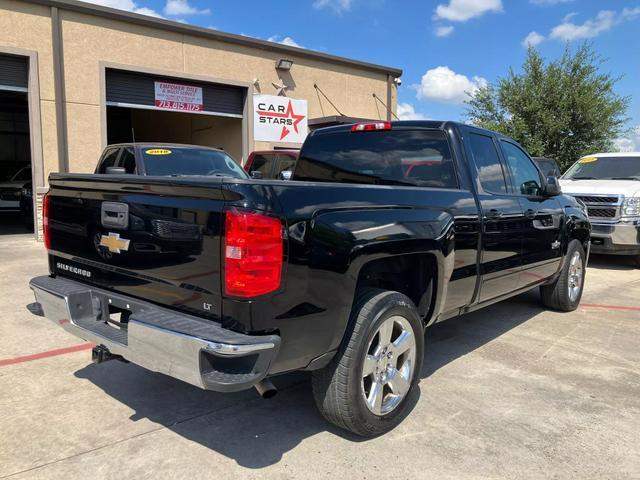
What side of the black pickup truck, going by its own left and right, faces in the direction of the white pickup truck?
front

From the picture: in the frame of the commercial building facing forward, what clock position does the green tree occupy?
The green tree is roughly at 10 o'clock from the commercial building.

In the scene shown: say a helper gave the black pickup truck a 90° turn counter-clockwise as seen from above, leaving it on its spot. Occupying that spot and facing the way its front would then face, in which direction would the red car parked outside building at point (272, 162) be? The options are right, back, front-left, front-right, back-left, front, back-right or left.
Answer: front-right

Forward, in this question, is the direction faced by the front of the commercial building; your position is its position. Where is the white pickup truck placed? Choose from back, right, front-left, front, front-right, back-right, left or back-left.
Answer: front

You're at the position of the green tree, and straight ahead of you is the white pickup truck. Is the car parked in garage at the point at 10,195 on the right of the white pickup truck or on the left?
right

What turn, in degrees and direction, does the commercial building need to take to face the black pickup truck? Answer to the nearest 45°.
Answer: approximately 45° to its right

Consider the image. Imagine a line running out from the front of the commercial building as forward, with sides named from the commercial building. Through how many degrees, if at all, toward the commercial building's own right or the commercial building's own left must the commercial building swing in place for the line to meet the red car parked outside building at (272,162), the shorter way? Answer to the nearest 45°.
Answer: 0° — it already faces it

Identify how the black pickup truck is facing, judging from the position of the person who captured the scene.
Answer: facing away from the viewer and to the right of the viewer

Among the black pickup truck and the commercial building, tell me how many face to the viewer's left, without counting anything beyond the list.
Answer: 0

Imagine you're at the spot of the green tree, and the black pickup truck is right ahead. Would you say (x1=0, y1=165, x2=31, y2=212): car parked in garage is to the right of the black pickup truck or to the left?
right

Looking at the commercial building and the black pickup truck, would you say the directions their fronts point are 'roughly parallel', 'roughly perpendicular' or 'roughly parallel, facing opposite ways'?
roughly perpendicular
